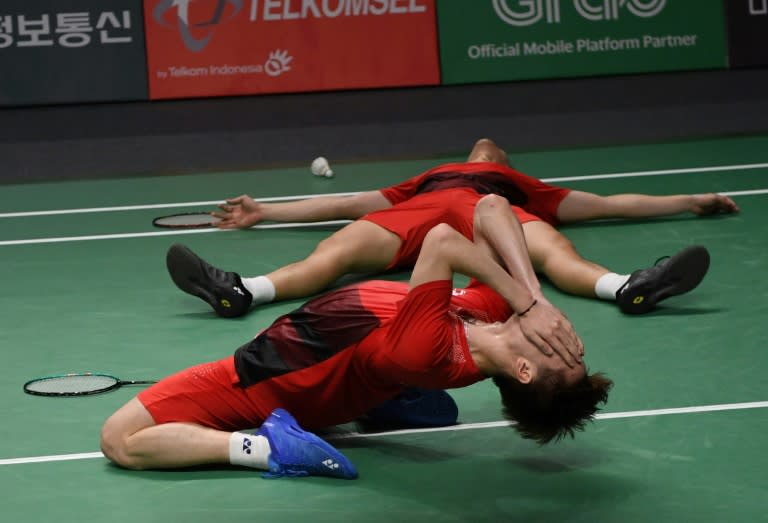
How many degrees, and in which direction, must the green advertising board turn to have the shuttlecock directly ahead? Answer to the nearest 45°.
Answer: approximately 45° to its right

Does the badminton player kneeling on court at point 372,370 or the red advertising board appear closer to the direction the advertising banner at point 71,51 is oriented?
the badminton player kneeling on court

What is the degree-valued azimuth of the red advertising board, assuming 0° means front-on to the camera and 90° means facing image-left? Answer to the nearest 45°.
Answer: approximately 0°

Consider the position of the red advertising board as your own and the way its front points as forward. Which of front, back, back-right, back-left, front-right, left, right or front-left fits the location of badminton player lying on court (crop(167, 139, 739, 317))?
front

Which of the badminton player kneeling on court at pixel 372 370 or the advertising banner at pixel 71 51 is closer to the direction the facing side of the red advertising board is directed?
the badminton player kneeling on court

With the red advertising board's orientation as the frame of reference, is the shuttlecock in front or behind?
in front

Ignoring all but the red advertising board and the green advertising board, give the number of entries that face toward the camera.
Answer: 2

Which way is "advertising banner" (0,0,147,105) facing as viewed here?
toward the camera

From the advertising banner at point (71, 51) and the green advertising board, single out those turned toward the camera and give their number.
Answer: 2

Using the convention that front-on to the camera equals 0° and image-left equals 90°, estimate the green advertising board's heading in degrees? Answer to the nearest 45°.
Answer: approximately 0°

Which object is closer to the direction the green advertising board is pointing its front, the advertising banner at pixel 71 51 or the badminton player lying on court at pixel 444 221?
the badminton player lying on court

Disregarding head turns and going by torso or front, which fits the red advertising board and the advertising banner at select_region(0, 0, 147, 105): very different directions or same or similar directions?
same or similar directions

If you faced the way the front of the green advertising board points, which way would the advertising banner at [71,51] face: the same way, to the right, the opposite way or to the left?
the same way

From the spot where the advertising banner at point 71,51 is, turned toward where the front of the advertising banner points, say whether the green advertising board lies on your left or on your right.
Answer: on your left

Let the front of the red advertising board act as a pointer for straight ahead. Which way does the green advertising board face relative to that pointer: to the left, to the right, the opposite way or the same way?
the same way

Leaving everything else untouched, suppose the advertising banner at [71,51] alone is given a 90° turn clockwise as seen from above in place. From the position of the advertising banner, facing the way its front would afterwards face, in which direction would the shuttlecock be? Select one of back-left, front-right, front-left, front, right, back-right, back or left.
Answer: back-left
